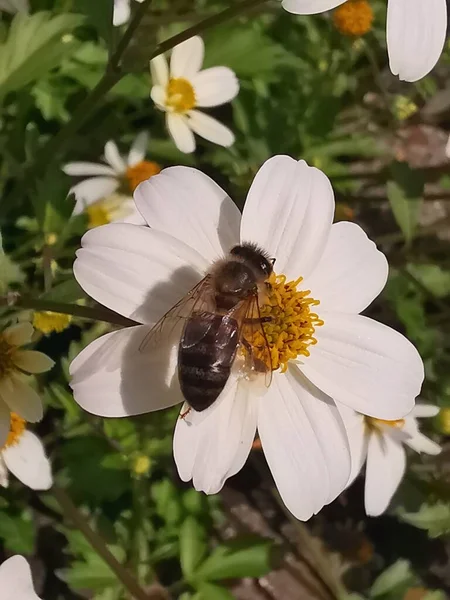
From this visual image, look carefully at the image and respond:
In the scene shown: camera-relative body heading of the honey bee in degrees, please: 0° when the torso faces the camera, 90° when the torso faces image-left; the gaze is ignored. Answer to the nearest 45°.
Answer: approximately 225°

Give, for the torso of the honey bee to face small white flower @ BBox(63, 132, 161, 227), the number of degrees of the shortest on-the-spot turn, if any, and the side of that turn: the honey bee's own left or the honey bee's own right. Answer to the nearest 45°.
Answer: approximately 45° to the honey bee's own left

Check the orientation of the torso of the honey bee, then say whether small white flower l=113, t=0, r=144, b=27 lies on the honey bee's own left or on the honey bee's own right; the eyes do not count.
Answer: on the honey bee's own left
